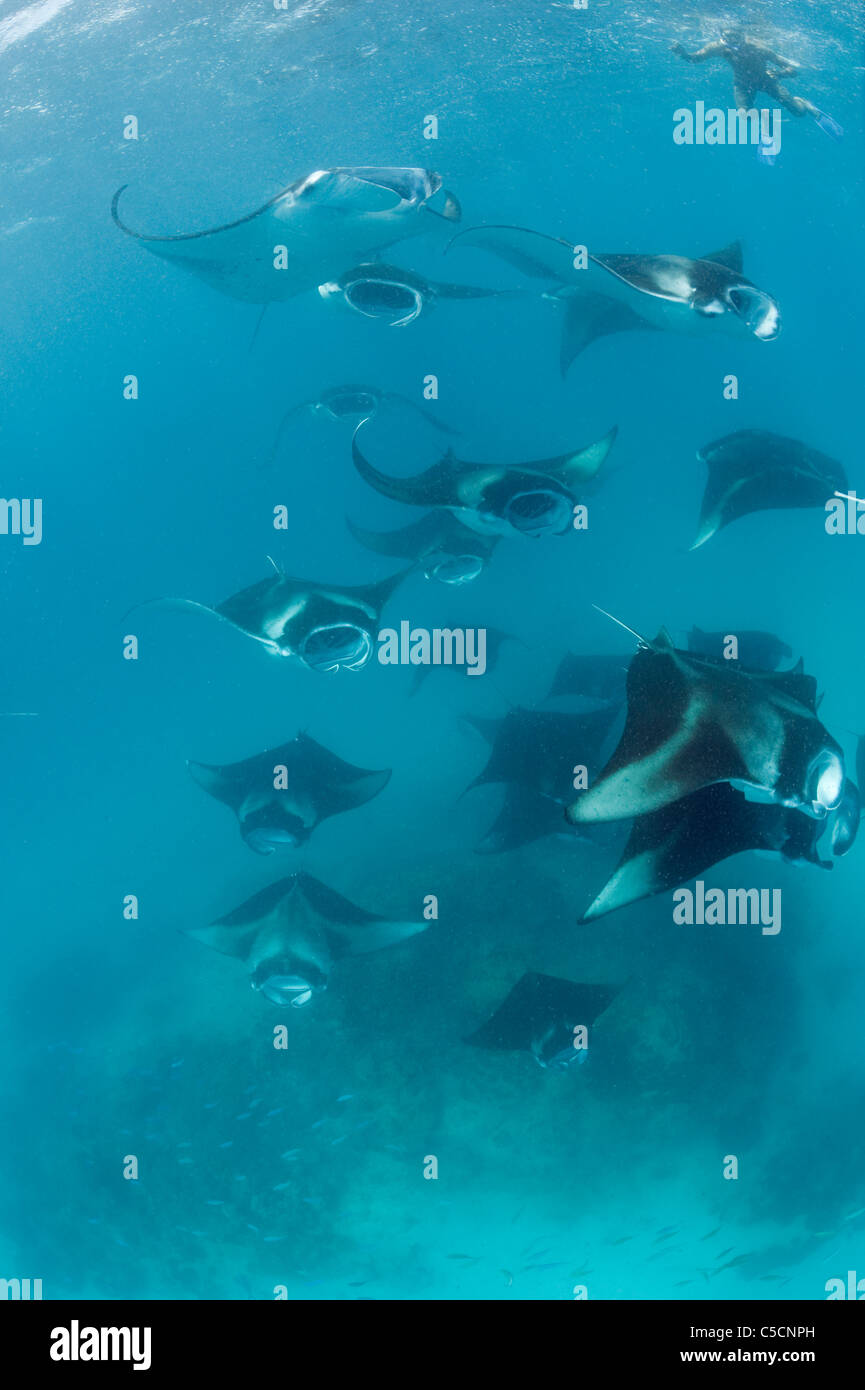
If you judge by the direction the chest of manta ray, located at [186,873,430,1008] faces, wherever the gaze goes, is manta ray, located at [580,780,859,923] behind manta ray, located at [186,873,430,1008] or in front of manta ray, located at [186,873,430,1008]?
in front

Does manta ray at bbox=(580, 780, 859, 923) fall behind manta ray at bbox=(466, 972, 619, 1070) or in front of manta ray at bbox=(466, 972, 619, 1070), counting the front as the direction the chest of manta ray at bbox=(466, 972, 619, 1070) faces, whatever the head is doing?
in front

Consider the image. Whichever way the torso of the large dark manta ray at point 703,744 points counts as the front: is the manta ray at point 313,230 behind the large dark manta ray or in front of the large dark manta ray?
behind

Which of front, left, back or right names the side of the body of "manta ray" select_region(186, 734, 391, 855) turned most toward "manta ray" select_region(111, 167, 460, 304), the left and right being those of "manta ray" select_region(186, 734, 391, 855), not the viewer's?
front

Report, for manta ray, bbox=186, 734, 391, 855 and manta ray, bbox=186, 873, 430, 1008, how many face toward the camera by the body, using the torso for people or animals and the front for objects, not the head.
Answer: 2

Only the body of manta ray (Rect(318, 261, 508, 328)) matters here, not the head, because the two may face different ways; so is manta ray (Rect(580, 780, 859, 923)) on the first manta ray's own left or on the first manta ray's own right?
on the first manta ray's own left
